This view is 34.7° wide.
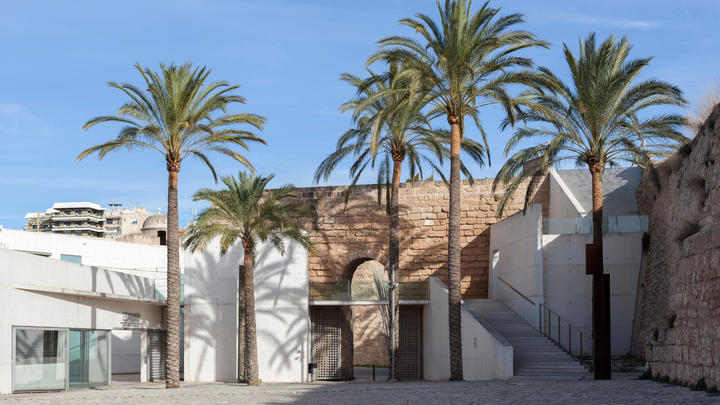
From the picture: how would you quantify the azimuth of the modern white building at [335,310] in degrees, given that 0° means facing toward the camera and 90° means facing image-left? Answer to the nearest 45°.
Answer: approximately 0°

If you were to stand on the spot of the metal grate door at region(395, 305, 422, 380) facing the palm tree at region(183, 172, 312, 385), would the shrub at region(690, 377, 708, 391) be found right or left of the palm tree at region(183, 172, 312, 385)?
left

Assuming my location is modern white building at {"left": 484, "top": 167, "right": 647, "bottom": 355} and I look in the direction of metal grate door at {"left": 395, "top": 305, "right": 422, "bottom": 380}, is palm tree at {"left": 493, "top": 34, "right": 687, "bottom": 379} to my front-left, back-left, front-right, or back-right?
front-left

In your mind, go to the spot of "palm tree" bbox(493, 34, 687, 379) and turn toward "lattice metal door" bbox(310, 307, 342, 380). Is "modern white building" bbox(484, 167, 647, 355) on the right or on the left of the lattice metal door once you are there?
right

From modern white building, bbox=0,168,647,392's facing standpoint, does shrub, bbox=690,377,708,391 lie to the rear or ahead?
ahead
